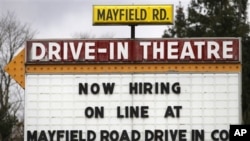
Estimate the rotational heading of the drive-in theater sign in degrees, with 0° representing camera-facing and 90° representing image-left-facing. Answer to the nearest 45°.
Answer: approximately 0°
